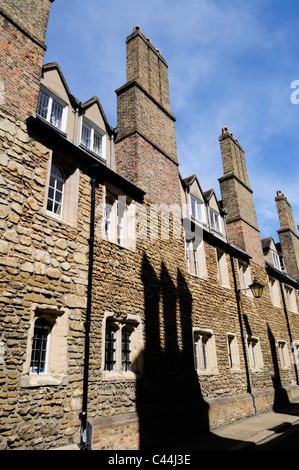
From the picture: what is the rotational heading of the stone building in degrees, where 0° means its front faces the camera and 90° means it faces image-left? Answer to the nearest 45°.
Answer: approximately 315°
